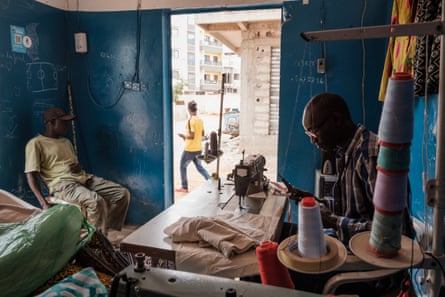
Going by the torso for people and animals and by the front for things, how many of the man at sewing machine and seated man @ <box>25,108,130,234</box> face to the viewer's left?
1

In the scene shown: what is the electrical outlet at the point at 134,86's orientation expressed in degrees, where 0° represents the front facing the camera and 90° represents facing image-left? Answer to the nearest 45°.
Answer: approximately 0°

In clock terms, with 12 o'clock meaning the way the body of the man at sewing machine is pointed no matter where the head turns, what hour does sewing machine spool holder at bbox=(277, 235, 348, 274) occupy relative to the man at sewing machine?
The sewing machine spool holder is roughly at 9 o'clock from the man at sewing machine.

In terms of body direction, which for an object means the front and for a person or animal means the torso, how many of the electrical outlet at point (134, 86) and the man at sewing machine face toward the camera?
1

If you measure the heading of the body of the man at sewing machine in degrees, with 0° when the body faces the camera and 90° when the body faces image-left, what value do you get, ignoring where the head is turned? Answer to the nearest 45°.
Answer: approximately 90°

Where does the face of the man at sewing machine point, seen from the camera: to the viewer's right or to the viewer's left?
to the viewer's left

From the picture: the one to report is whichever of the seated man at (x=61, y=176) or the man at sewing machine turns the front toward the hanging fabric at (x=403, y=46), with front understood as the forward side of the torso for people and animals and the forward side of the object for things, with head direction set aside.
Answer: the seated man

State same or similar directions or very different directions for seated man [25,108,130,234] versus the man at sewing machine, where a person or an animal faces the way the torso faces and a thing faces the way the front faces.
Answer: very different directions

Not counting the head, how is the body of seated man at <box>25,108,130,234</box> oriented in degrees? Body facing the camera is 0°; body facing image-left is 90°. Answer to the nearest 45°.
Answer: approximately 315°

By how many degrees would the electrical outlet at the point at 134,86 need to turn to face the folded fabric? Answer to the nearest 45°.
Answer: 0° — it already faces it
